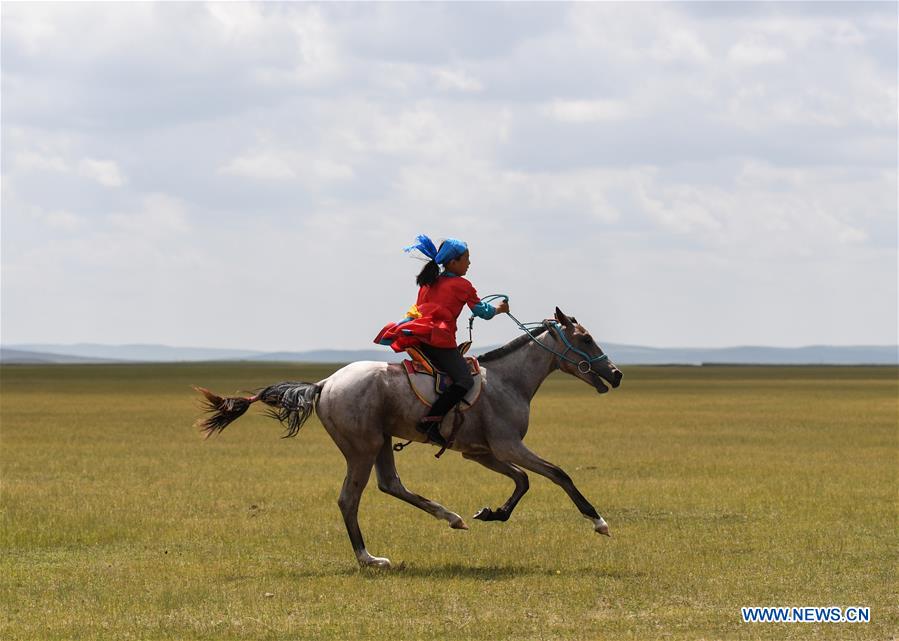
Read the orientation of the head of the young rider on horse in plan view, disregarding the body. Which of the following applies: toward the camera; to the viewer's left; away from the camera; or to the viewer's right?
to the viewer's right

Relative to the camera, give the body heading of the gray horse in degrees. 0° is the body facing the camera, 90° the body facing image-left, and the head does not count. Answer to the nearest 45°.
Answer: approximately 270°

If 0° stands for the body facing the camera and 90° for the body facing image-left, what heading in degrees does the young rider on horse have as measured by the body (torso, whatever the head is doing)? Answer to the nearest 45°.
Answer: approximately 270°
